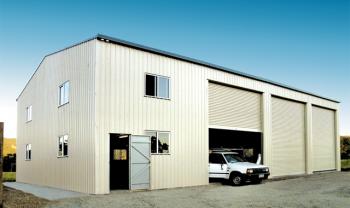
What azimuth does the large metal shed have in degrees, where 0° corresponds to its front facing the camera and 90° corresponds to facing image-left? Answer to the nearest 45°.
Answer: approximately 315°

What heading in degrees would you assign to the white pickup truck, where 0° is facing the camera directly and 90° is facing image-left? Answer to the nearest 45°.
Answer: approximately 315°
